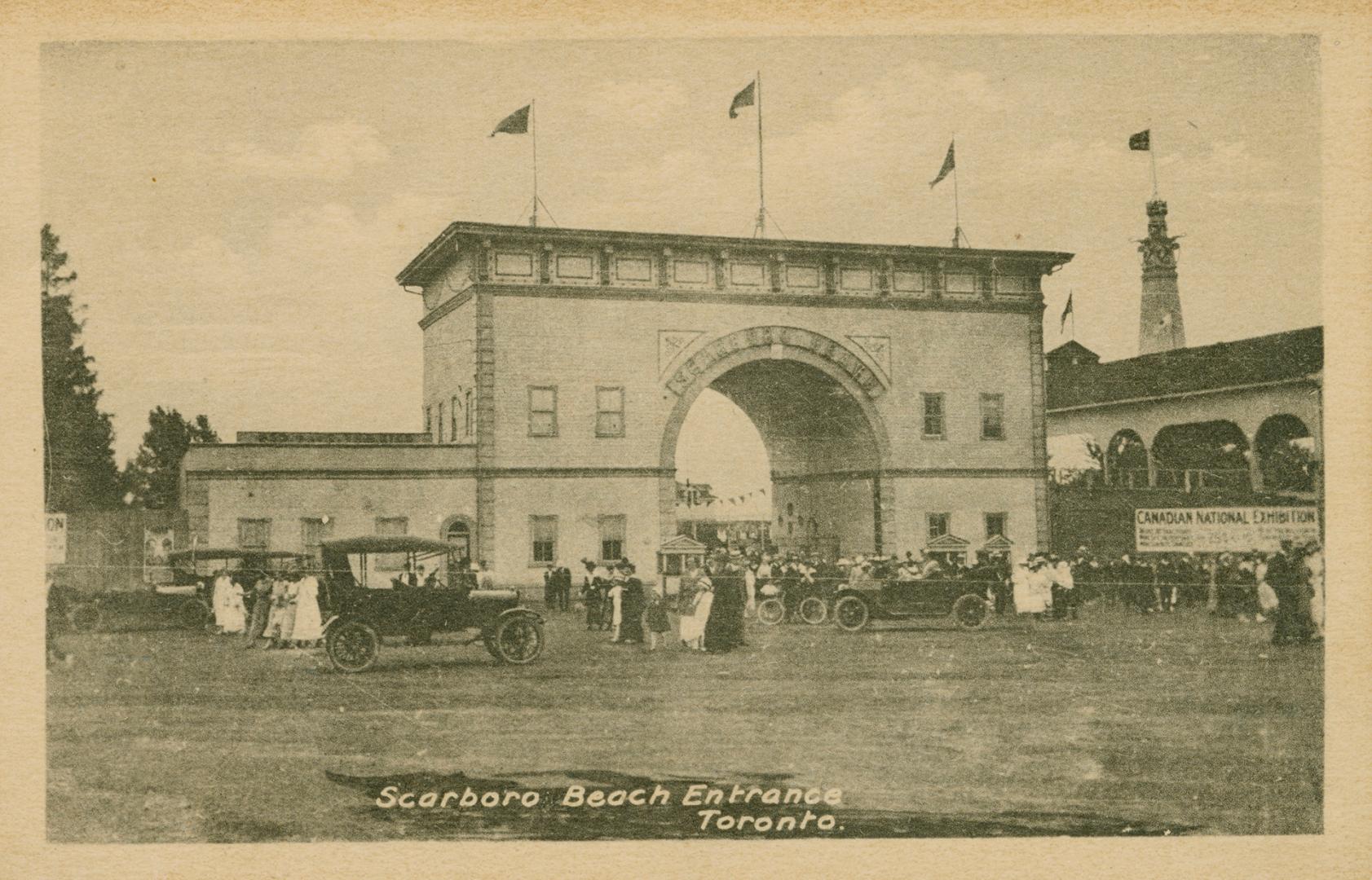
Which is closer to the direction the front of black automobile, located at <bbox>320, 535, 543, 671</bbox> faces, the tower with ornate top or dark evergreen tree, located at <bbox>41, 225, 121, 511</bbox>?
the tower with ornate top

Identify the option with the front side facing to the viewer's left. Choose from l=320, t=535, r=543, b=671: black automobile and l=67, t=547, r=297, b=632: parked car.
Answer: the parked car

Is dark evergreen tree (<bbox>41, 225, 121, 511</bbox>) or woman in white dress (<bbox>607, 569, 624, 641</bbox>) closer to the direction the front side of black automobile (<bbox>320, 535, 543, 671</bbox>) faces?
the woman in white dress

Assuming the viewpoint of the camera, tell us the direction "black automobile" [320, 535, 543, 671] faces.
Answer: facing to the right of the viewer

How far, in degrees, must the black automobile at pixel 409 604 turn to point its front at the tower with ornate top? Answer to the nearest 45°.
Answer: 0° — it already faces it

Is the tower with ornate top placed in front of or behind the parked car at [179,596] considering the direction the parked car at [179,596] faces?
behind

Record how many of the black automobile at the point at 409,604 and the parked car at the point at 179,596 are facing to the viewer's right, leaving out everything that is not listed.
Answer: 1

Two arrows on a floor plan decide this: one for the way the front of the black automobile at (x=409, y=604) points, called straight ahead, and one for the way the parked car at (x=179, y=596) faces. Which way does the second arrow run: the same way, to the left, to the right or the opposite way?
the opposite way

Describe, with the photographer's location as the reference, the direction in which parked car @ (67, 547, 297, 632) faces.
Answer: facing to the left of the viewer

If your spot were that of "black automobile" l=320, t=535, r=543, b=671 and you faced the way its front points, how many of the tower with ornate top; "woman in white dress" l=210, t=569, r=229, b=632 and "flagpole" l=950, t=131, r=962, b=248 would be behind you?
1
